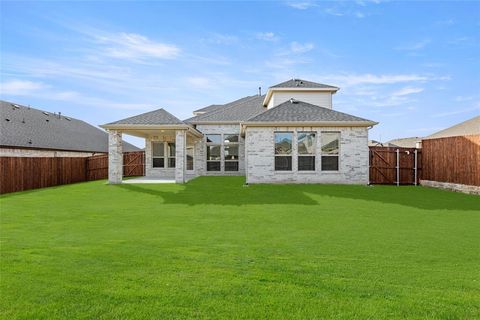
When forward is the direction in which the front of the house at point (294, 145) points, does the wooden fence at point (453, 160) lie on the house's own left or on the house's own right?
on the house's own right

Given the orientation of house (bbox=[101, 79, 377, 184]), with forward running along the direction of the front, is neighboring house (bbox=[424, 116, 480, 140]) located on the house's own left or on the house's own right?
on the house's own right

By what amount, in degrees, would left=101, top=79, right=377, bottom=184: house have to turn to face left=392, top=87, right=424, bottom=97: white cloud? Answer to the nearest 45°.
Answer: approximately 45° to its right

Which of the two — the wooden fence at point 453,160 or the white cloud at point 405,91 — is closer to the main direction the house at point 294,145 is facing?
the white cloud

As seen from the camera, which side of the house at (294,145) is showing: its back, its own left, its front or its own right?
back

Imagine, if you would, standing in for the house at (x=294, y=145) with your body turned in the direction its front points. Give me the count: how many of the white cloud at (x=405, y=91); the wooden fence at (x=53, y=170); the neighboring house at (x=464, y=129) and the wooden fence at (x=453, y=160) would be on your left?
1

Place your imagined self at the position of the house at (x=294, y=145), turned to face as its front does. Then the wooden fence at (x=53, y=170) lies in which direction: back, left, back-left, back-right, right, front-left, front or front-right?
left

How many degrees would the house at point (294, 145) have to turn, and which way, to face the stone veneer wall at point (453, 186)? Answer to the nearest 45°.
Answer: approximately 90° to its right

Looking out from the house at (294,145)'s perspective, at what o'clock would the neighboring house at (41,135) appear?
The neighboring house is roughly at 10 o'clock from the house.
